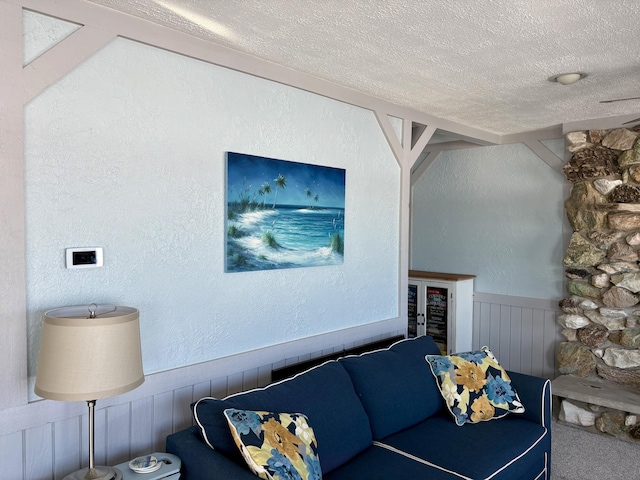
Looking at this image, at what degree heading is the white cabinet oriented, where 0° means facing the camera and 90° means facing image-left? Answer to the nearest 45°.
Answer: approximately 45°

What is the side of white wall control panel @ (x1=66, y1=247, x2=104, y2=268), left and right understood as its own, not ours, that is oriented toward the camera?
front

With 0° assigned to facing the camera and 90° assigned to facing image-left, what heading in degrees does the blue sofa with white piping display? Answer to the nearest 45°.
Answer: approximately 315°

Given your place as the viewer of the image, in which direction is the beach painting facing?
facing the viewer and to the right of the viewer

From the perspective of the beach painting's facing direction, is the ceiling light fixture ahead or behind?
ahead

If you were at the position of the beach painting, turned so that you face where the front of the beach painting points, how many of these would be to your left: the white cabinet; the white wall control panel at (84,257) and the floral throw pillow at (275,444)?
1

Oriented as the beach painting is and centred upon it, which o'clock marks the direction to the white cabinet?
The white cabinet is roughly at 9 o'clock from the beach painting.

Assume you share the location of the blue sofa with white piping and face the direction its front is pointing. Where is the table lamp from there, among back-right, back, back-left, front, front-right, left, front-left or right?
right

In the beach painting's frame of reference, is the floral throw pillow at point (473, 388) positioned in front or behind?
in front

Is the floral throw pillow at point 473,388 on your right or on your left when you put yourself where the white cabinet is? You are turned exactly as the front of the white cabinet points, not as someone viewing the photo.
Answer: on your left
